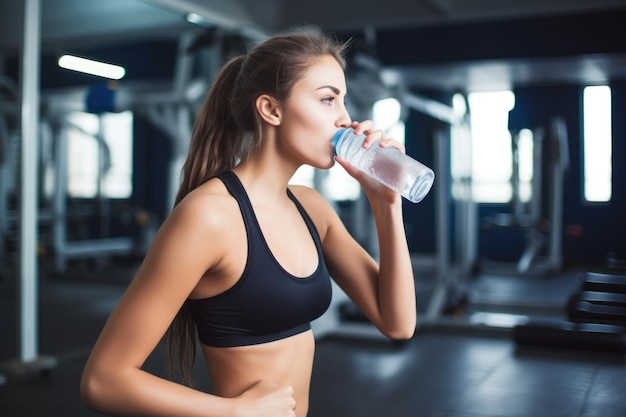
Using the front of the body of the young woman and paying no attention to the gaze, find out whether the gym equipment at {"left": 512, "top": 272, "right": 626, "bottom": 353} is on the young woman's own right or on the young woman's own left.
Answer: on the young woman's own left

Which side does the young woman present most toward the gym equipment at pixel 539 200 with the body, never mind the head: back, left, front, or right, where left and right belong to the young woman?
left

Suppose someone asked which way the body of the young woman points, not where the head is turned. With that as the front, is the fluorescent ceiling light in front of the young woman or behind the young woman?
behind

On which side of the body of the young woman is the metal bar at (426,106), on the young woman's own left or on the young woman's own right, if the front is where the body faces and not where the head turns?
on the young woman's own left

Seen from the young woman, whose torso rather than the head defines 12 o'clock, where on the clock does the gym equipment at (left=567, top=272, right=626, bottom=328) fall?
The gym equipment is roughly at 9 o'clock from the young woman.

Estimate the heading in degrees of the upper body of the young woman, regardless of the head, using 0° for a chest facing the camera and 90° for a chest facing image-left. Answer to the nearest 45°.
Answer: approximately 315°

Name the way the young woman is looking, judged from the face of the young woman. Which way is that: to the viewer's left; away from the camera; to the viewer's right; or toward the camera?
to the viewer's right
